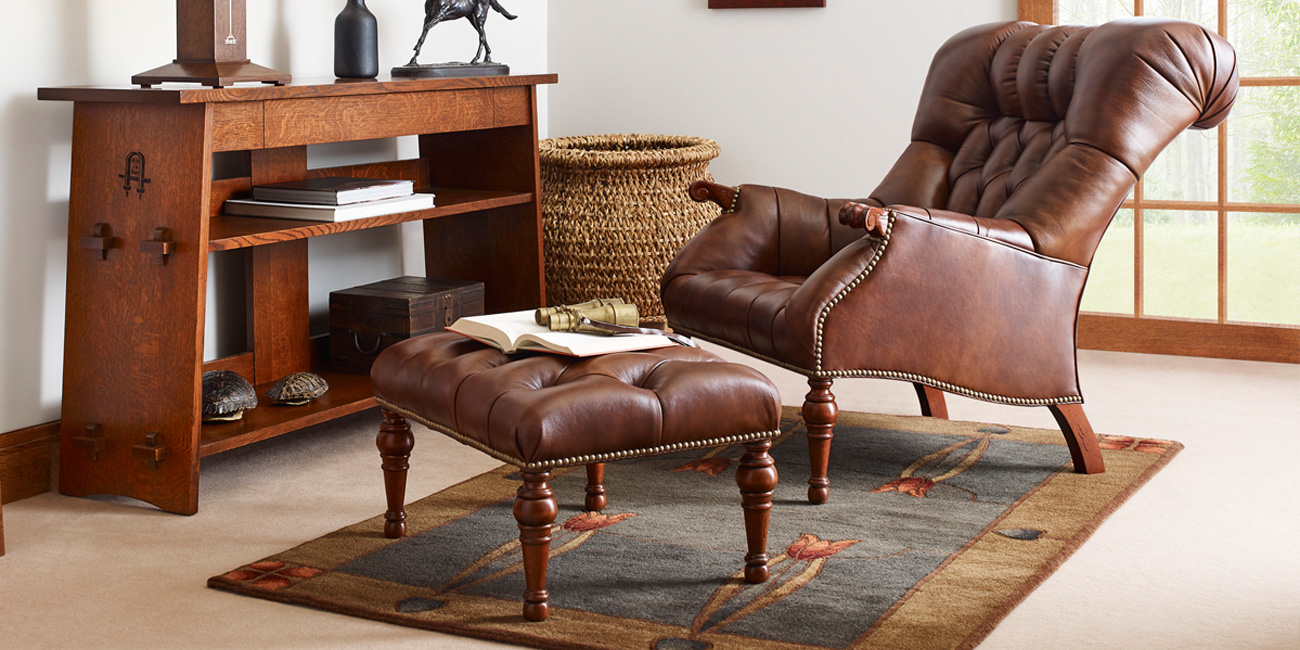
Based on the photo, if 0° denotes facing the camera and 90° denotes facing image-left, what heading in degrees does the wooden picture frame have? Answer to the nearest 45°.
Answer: approximately 0°

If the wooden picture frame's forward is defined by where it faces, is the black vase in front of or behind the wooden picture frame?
in front

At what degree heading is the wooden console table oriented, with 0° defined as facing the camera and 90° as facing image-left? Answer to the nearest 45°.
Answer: approximately 315°

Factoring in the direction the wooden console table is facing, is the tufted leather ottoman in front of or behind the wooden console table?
in front

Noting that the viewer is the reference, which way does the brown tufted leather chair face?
facing the viewer and to the left of the viewer

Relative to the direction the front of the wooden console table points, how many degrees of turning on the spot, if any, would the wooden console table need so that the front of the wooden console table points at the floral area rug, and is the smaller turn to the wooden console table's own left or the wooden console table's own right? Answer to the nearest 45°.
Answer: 0° — it already faces it

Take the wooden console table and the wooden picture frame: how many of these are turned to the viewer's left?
0
